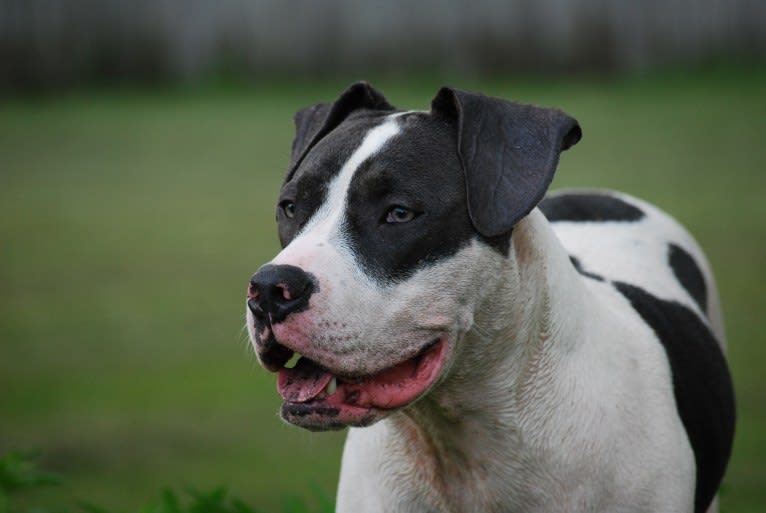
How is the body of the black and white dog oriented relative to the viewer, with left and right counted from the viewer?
facing the viewer and to the left of the viewer
